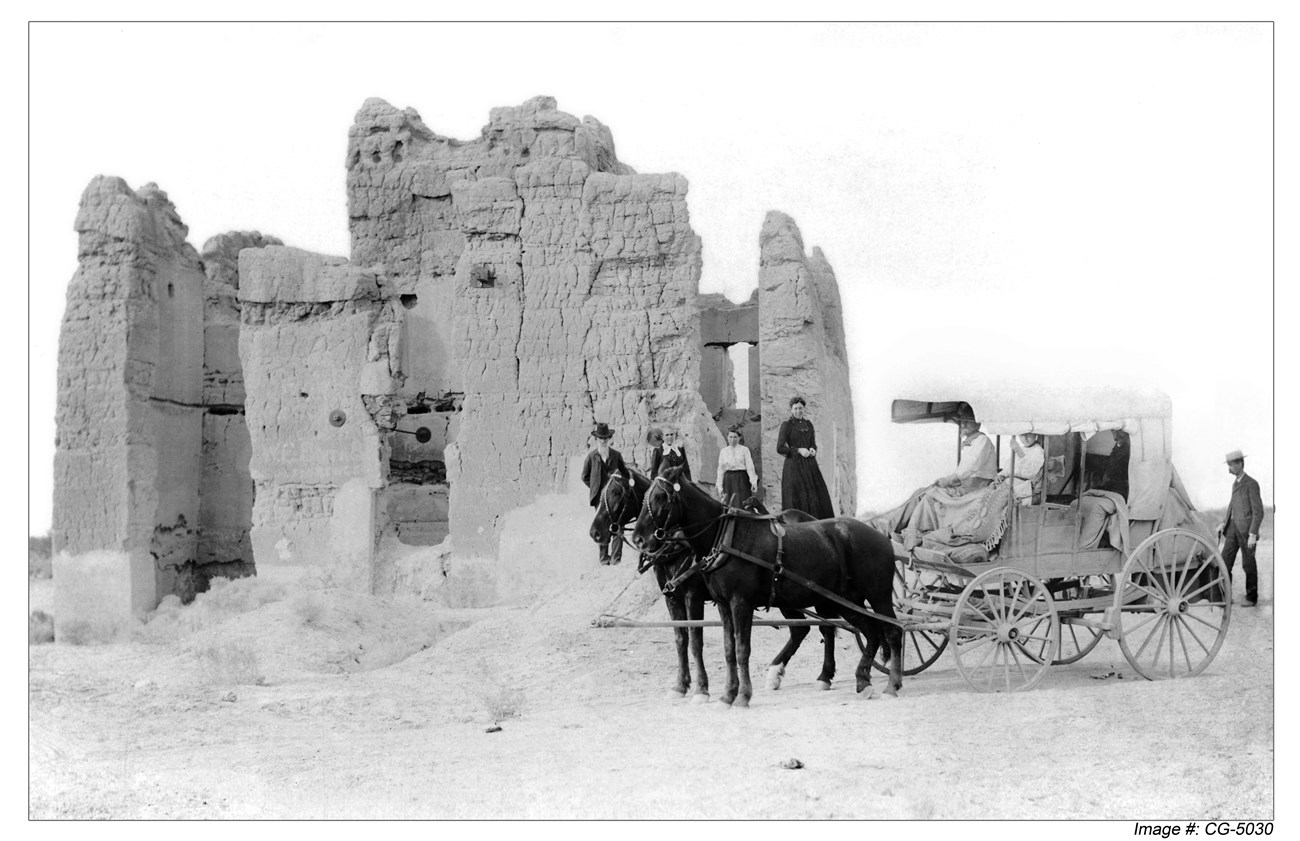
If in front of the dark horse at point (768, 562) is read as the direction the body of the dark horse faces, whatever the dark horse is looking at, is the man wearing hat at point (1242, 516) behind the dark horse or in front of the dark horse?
behind

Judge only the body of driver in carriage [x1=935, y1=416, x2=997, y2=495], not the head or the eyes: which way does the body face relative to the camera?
to the viewer's left

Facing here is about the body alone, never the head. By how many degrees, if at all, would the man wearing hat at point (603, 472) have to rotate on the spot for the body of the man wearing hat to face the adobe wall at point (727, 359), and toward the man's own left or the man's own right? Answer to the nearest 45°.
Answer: approximately 180°

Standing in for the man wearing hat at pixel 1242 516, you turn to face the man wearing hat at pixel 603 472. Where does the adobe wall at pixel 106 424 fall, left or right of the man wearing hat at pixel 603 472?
right

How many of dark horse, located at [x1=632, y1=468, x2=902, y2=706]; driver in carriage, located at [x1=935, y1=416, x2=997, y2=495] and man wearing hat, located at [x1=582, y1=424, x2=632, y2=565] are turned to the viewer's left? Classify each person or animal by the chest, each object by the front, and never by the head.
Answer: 2

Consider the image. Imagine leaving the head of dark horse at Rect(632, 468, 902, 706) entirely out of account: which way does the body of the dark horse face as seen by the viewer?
to the viewer's left

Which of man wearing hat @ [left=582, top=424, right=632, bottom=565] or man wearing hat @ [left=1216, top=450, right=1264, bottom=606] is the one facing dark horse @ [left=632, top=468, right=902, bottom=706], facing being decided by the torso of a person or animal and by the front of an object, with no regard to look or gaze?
man wearing hat @ [left=1216, top=450, right=1264, bottom=606]

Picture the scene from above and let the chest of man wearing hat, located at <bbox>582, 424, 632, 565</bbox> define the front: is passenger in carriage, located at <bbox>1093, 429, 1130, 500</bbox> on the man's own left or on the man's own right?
on the man's own left

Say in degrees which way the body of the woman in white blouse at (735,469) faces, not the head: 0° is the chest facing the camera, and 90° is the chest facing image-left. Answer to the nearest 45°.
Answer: approximately 0°
